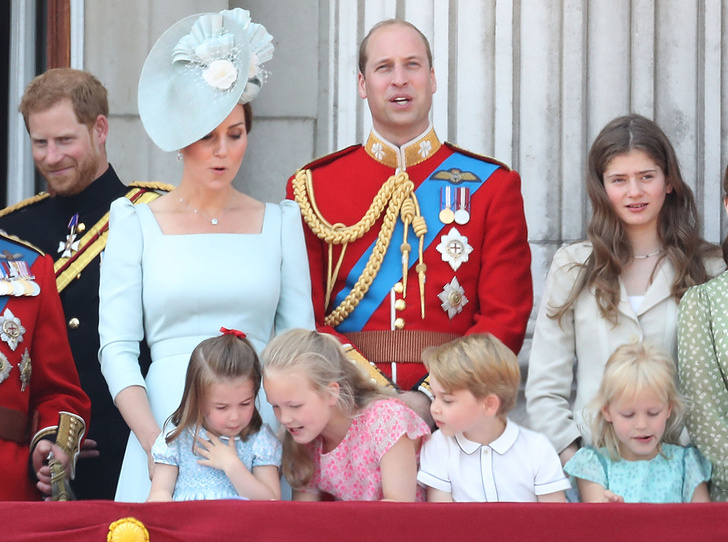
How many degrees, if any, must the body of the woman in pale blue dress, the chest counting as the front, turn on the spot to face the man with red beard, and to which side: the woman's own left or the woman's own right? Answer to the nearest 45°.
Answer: approximately 135° to the woman's own right

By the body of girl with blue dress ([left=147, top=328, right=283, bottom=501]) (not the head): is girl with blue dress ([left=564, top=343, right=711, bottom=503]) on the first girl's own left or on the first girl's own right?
on the first girl's own left

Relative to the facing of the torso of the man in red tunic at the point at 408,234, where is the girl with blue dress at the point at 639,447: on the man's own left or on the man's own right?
on the man's own left

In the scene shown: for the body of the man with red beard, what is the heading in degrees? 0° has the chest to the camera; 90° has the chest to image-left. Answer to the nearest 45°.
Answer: approximately 45°

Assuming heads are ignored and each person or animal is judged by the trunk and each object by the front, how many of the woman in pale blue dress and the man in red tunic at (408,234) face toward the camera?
2

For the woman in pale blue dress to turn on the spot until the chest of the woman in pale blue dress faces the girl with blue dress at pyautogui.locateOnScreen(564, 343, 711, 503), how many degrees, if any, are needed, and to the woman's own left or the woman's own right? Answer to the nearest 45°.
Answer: approximately 90° to the woman's own left

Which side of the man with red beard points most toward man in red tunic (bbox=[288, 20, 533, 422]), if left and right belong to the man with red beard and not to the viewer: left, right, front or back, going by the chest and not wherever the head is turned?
left

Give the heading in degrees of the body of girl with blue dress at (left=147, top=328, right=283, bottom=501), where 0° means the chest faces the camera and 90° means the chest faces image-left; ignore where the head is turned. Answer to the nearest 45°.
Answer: approximately 0°
